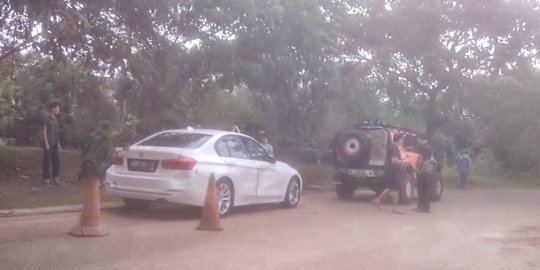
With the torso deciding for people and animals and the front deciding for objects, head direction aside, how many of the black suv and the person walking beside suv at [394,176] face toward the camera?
0

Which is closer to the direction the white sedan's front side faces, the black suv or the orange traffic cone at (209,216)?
the black suv

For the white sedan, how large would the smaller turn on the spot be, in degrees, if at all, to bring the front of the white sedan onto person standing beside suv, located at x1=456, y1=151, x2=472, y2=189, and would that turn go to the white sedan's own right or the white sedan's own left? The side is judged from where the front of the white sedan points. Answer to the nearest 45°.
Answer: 0° — it already faces them

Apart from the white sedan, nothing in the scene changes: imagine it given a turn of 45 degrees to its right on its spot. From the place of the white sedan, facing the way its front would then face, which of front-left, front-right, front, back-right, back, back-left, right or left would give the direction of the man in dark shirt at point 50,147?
back-left

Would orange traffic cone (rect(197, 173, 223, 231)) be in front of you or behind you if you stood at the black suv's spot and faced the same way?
behind

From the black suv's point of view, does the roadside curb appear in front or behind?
behind

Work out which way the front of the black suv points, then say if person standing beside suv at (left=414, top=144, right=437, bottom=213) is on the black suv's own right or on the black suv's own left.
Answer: on the black suv's own right

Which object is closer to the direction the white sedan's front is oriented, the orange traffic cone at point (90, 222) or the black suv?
the black suv

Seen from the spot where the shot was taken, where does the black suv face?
facing away from the viewer and to the right of the viewer

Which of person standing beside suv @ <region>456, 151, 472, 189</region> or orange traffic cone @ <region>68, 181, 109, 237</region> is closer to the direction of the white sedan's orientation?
the person standing beside suv

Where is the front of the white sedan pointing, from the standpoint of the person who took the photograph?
facing away from the viewer and to the right of the viewer
